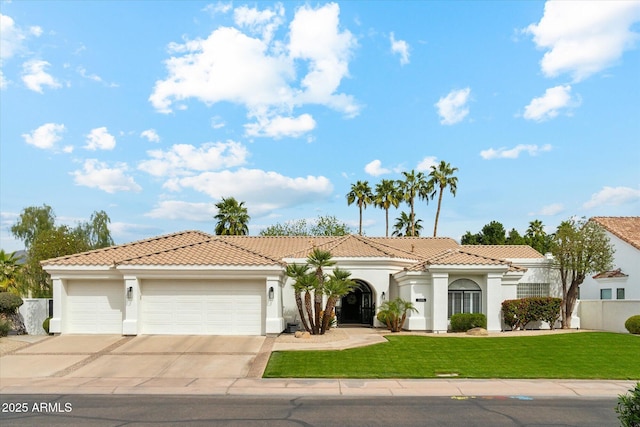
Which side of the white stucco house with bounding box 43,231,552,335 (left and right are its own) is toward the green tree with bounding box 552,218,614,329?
left

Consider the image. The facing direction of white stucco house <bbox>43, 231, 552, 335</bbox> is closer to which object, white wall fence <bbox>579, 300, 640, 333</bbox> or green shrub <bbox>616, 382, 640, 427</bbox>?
the green shrub

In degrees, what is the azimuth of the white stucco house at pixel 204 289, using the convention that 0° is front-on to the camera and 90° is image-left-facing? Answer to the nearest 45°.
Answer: approximately 0°

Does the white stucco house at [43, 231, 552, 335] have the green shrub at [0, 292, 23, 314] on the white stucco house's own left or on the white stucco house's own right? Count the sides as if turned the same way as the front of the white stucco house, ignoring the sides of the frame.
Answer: on the white stucco house's own right

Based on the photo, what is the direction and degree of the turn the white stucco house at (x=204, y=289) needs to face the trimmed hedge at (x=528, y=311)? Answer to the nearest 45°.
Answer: approximately 90° to its left

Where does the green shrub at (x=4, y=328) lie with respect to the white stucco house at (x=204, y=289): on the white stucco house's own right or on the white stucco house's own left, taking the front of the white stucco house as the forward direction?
on the white stucco house's own right

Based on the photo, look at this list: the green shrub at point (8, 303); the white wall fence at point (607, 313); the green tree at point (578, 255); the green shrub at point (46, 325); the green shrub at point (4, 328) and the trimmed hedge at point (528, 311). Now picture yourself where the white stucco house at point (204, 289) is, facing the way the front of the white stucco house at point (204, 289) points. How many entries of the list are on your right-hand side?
3

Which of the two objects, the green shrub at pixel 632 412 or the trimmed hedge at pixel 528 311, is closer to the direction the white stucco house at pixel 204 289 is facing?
the green shrub

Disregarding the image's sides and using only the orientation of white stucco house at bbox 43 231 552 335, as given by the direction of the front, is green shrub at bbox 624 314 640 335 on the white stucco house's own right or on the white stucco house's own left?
on the white stucco house's own left

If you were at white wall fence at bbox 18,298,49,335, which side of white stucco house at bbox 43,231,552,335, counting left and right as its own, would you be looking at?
right

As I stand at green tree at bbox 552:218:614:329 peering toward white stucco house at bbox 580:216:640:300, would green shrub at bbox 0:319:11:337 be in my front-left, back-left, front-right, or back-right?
back-left
